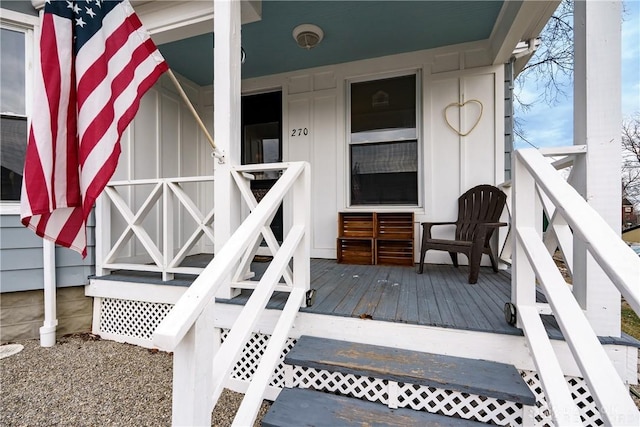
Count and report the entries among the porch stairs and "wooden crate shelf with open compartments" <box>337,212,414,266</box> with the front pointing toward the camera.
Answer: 2

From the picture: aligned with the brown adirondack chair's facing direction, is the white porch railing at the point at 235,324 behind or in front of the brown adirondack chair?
in front

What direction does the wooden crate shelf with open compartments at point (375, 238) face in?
toward the camera

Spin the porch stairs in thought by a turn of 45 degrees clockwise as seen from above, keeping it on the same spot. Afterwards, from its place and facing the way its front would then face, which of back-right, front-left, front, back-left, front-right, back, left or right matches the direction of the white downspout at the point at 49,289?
front-right

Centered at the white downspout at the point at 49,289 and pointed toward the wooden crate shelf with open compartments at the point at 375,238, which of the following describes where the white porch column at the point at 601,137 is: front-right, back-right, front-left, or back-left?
front-right

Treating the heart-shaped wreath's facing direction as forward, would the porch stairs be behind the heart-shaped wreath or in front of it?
in front

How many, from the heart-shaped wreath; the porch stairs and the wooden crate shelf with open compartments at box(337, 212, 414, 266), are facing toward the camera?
3

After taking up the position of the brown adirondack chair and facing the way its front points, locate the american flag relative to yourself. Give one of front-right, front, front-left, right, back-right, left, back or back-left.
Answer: front

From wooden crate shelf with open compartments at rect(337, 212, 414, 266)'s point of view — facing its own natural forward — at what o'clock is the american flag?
The american flag is roughly at 1 o'clock from the wooden crate shelf with open compartments.

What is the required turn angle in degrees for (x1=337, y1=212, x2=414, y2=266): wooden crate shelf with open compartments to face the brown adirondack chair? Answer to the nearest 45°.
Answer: approximately 45° to its left

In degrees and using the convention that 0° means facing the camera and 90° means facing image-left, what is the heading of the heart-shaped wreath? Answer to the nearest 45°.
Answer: approximately 0°

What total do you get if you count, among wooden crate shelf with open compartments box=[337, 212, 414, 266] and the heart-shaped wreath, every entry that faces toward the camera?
2

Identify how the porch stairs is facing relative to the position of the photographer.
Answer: facing the viewer
